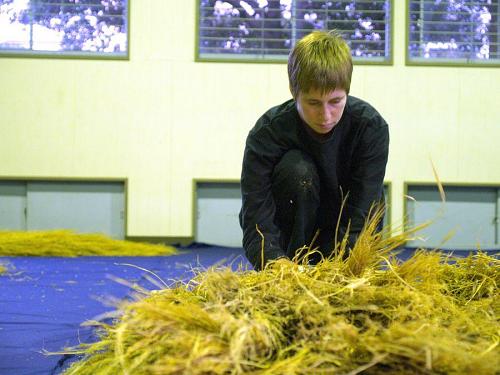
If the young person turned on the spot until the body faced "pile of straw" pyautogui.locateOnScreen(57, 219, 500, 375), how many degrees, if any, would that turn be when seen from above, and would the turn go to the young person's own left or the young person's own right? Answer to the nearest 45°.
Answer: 0° — they already face it

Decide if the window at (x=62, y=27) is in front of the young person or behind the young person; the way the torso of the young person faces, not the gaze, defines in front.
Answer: behind

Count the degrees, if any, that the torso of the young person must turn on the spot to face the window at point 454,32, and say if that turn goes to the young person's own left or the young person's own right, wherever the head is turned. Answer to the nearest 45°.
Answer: approximately 180°

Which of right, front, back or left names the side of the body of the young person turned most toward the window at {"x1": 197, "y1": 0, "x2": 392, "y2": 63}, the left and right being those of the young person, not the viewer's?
back

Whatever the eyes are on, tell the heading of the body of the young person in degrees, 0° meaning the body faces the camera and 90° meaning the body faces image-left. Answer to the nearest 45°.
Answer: approximately 0°
